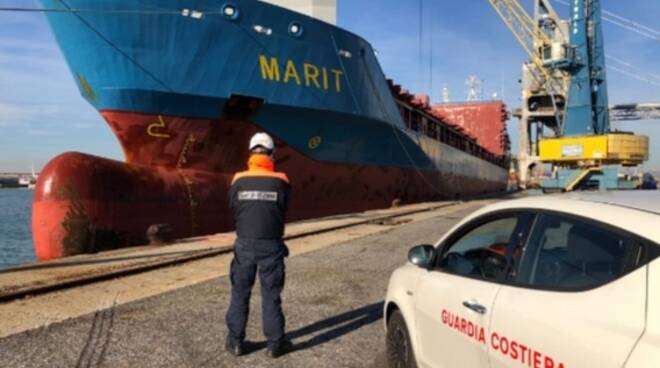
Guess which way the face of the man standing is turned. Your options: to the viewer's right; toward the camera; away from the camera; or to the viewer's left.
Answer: away from the camera

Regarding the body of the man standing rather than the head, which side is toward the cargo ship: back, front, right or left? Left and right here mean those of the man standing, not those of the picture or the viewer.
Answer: front

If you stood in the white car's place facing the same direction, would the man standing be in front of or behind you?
in front

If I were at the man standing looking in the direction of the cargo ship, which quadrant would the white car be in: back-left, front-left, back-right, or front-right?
back-right

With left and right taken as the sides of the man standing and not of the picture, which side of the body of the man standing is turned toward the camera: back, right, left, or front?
back

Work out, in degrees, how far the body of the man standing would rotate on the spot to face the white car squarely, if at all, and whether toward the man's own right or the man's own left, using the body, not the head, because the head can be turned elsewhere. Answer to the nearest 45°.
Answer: approximately 135° to the man's own right

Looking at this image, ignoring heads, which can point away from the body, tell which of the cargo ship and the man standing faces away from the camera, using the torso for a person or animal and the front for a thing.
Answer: the man standing

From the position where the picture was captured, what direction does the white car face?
facing away from the viewer and to the left of the viewer

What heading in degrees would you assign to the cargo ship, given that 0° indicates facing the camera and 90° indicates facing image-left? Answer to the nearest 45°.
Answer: approximately 45°

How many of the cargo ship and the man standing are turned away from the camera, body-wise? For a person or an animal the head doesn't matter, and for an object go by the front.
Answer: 1

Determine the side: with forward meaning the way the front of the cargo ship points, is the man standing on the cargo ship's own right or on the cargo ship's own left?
on the cargo ship's own left
